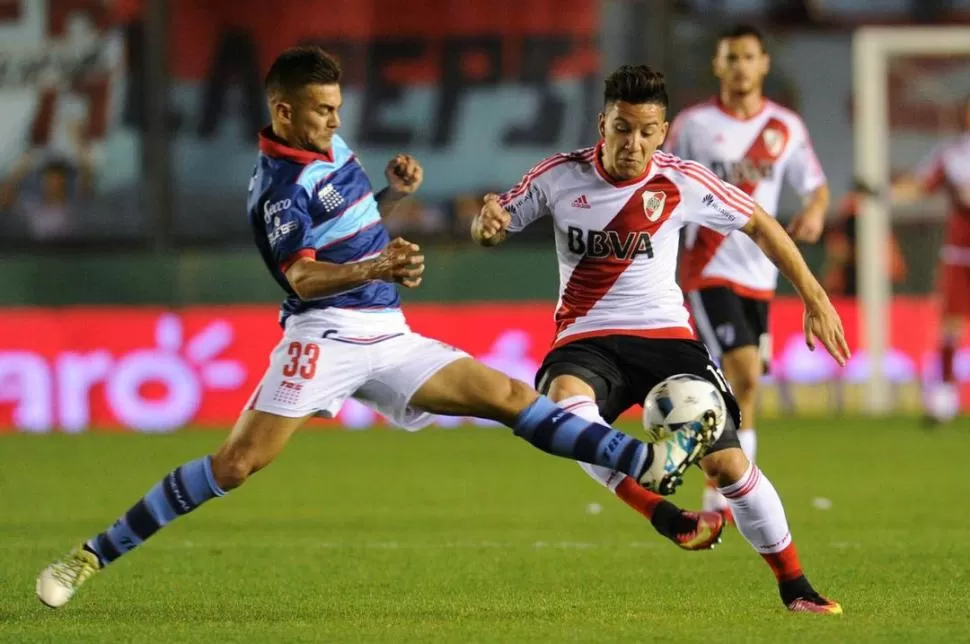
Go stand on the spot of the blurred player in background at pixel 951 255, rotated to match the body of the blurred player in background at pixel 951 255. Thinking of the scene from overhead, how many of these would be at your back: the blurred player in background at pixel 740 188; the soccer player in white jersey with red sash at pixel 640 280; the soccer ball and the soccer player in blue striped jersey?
0

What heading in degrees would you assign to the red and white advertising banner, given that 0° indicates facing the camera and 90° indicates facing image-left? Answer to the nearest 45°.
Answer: approximately 0°

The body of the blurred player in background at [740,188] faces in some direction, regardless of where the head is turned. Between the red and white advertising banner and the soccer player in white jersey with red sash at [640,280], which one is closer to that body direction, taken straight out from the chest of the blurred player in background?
the soccer player in white jersey with red sash

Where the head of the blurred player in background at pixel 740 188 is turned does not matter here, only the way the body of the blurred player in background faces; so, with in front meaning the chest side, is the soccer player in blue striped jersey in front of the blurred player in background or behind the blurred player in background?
in front

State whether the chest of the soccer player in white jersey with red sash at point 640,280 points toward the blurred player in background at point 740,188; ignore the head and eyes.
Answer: no

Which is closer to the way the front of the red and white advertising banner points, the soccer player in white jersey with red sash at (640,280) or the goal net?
the soccer player in white jersey with red sash

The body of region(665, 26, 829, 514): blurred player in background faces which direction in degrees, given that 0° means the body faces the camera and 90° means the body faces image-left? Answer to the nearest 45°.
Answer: approximately 0°

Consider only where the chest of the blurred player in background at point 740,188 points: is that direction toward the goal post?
no

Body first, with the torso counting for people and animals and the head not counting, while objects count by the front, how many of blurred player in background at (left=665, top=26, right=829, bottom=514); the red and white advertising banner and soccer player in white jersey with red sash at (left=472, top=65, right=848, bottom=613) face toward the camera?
3

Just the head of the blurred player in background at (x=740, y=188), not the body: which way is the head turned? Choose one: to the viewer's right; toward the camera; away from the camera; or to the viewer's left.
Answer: toward the camera

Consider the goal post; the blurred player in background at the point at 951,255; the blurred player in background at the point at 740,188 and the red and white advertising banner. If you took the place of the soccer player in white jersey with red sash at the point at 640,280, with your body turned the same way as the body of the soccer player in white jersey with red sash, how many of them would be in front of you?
0

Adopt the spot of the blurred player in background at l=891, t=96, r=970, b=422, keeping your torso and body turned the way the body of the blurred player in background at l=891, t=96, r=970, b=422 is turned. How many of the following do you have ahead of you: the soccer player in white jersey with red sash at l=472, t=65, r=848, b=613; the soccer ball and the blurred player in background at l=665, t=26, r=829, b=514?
3
